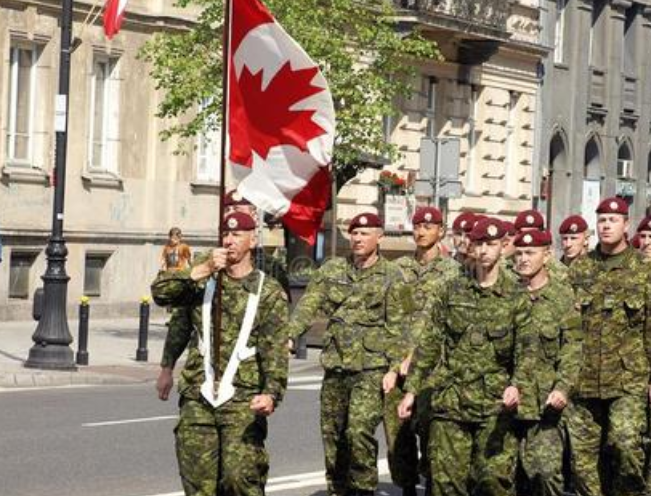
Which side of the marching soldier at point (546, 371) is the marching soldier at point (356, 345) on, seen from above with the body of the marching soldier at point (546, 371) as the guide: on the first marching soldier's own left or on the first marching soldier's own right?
on the first marching soldier's own right

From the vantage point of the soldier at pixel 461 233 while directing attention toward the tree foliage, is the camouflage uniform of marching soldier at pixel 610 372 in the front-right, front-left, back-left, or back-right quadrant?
back-right

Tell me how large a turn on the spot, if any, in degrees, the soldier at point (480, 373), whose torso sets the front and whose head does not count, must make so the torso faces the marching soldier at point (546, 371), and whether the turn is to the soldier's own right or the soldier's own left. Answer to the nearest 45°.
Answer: approximately 135° to the soldier's own left

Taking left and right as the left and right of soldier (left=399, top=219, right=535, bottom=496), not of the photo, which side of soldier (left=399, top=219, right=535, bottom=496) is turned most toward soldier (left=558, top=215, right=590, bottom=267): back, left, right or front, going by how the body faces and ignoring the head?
back

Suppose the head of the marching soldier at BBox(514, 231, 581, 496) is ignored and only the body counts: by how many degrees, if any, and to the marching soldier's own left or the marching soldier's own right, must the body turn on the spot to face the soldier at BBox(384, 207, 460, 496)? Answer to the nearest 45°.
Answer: approximately 90° to the marching soldier's own right

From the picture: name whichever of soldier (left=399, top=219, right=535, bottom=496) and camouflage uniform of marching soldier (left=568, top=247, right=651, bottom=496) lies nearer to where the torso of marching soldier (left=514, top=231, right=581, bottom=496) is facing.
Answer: the soldier

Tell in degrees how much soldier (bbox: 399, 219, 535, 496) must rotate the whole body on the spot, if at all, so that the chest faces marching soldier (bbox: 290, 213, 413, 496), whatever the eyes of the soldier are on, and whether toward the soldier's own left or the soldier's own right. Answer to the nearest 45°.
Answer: approximately 135° to the soldier's own right

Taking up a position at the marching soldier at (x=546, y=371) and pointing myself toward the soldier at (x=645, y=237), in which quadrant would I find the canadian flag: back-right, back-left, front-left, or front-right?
back-left
